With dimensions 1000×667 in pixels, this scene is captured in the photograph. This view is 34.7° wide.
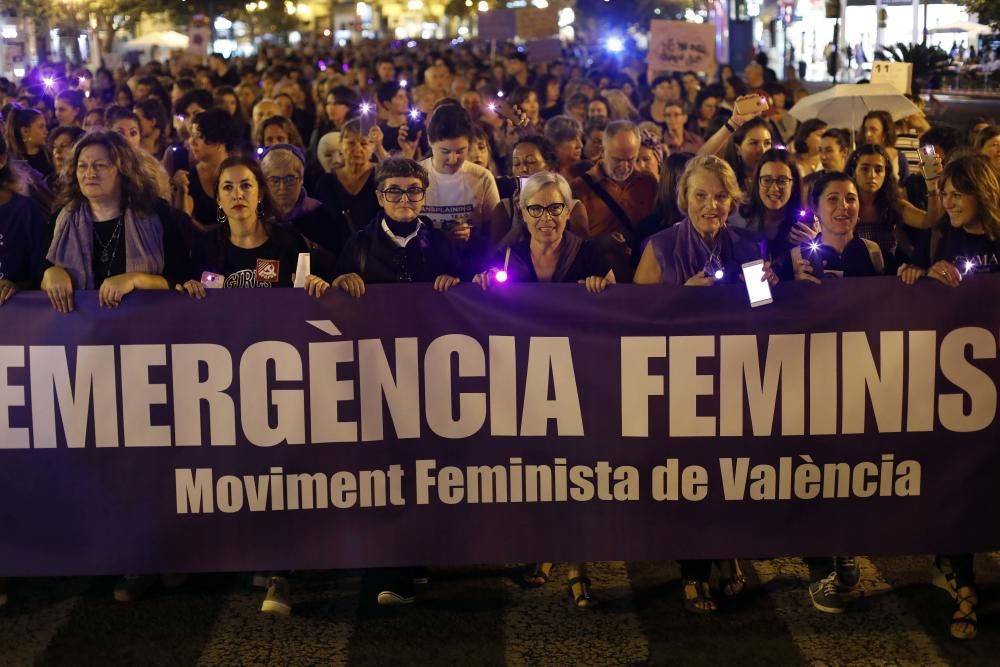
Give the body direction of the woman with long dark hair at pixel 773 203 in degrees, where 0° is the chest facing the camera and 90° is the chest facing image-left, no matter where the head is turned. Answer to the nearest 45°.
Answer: approximately 0°

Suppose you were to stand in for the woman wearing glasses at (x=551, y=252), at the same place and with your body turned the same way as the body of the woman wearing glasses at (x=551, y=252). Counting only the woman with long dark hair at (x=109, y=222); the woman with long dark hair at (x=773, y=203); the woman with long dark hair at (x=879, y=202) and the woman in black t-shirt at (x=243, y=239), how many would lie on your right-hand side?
2

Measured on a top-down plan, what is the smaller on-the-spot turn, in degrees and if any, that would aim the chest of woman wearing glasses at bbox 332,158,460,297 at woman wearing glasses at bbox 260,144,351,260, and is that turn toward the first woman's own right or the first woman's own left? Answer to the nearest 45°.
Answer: approximately 180°

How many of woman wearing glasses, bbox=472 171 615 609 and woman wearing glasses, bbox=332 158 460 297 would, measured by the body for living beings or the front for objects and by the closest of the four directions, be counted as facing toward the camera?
2

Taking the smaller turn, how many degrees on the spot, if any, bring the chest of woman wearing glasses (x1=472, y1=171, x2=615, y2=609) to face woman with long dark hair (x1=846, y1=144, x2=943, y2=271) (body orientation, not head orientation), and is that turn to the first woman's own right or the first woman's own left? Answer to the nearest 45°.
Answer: approximately 135° to the first woman's own left
